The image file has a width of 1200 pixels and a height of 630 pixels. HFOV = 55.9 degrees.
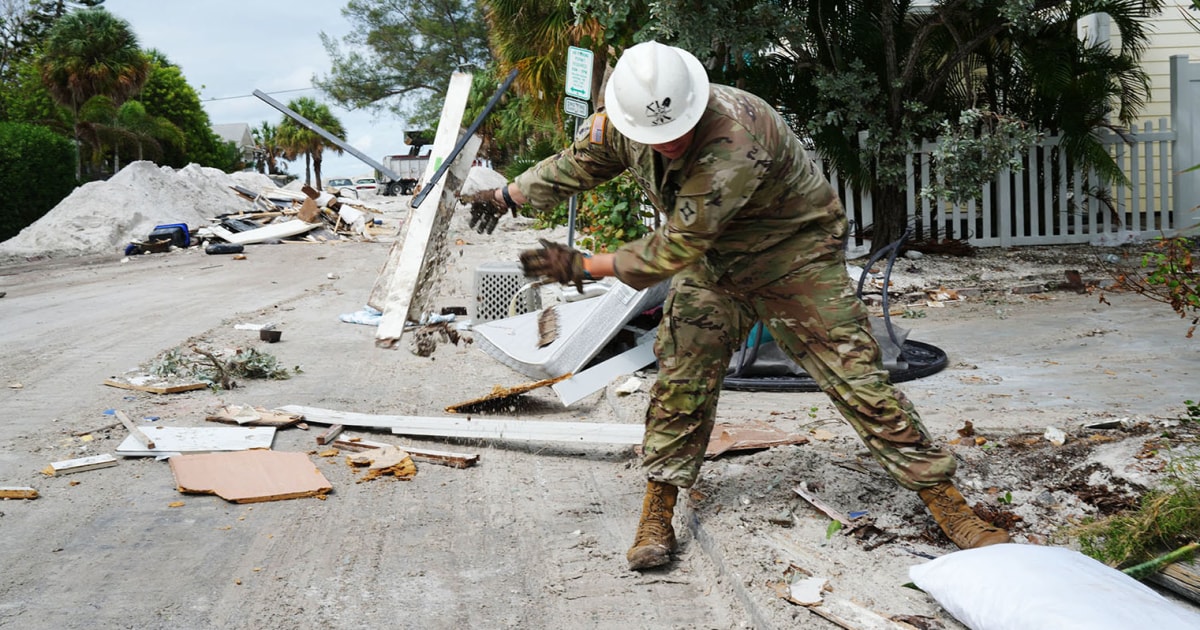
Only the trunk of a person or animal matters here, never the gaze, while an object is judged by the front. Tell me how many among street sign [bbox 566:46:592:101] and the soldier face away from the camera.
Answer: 0

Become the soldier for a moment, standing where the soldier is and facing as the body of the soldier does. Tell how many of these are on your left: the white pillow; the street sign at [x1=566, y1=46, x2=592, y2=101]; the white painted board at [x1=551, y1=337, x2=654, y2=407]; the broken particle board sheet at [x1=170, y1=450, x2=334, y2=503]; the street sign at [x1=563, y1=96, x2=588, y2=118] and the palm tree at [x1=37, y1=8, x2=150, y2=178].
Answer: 1

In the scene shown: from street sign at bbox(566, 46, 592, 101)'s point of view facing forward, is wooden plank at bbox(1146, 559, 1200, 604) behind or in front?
in front

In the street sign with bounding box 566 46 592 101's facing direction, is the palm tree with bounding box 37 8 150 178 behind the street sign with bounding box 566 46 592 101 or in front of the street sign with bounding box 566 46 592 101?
behind

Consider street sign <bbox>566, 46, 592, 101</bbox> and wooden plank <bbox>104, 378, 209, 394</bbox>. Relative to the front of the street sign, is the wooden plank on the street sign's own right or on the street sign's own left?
on the street sign's own right

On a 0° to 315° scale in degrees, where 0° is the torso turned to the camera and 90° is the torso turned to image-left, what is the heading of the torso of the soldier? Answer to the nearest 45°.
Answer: approximately 45°

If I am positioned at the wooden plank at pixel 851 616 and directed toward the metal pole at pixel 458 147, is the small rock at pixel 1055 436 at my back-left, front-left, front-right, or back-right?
front-right

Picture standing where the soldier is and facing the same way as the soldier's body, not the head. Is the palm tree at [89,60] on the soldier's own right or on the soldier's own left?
on the soldier's own right

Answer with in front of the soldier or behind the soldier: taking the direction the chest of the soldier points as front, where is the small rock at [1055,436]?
behind

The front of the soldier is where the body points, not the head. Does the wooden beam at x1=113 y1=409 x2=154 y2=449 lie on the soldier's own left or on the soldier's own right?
on the soldier's own right

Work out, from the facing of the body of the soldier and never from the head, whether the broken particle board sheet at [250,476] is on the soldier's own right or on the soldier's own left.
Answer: on the soldier's own right

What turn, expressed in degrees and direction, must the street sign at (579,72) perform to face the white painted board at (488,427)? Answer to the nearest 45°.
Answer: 0° — it already faces it

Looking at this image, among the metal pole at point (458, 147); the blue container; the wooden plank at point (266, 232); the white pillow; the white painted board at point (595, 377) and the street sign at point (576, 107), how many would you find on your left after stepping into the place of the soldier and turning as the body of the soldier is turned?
1

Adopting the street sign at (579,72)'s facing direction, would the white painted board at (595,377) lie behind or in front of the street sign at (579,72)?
in front

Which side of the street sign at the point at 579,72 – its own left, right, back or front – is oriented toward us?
front

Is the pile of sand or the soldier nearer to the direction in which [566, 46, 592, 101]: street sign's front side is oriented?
the soldier
